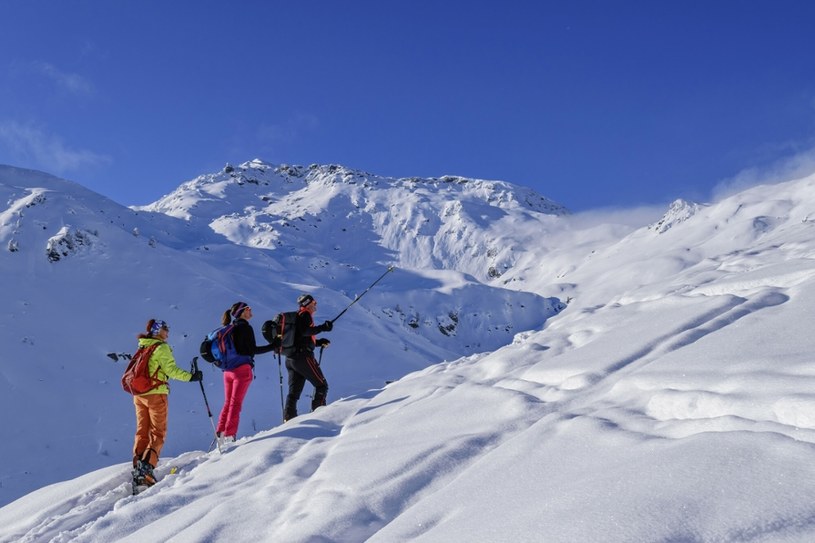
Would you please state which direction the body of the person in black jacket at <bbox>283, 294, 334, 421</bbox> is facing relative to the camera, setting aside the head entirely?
to the viewer's right

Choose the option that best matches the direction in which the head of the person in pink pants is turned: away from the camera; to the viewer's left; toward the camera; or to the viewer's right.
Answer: to the viewer's right

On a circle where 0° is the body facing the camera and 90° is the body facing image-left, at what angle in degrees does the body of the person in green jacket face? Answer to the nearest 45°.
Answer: approximately 270°

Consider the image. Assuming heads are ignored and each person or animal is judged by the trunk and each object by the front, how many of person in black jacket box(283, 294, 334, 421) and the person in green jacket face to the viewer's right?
2

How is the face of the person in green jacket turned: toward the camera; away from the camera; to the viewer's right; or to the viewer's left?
to the viewer's right

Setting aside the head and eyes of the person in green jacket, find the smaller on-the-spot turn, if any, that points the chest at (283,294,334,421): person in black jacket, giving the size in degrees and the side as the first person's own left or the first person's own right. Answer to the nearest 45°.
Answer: approximately 45° to the first person's own left

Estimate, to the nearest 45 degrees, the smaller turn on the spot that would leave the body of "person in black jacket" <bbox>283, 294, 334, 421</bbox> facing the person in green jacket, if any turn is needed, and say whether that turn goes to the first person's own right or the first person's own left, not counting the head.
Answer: approximately 135° to the first person's own right

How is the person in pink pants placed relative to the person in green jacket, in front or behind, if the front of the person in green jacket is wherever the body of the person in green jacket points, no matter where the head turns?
in front
